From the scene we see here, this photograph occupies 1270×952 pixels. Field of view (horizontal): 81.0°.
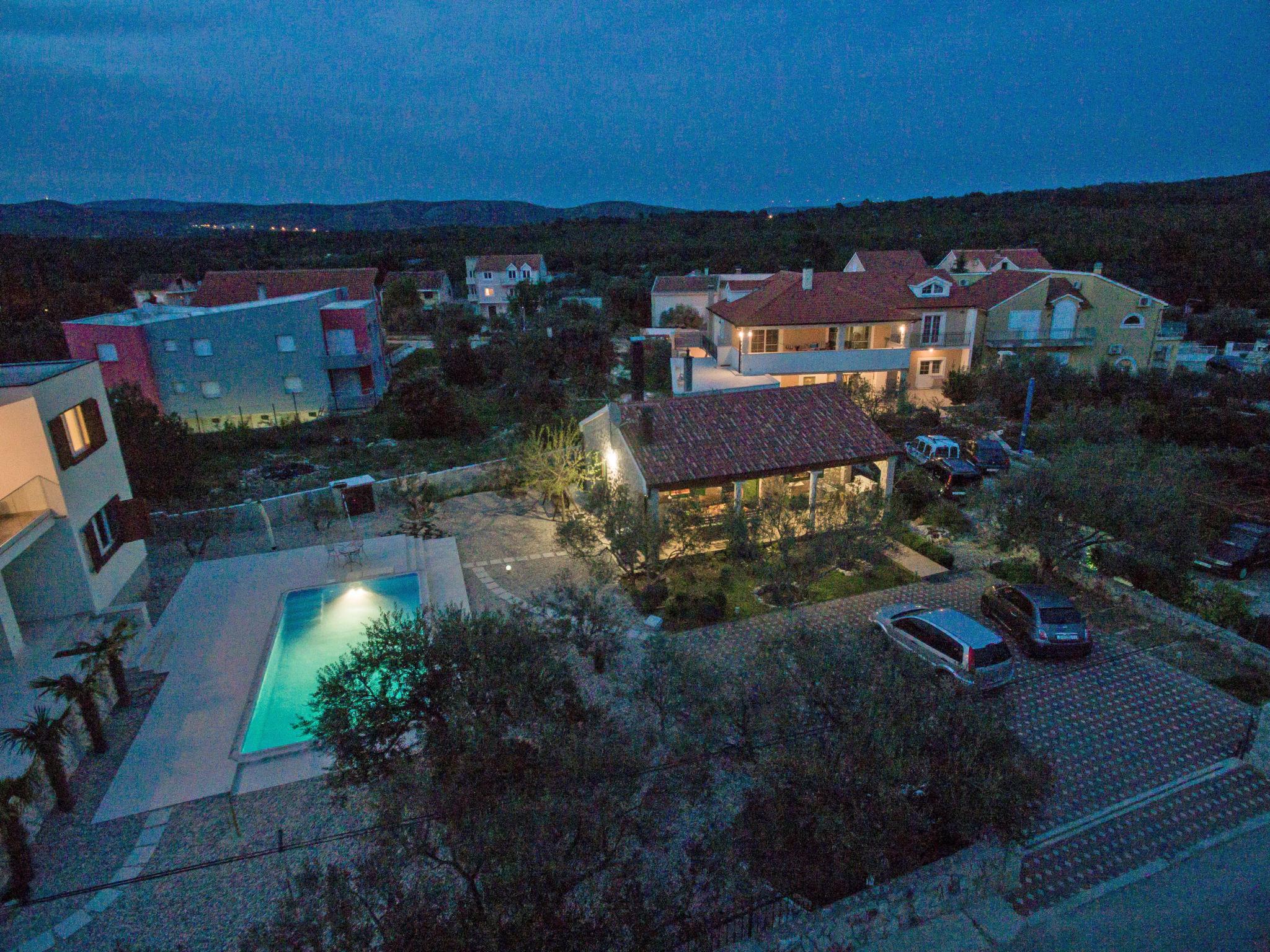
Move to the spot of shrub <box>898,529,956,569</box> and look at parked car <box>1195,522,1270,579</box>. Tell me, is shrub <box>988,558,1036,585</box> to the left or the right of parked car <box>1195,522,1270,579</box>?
right

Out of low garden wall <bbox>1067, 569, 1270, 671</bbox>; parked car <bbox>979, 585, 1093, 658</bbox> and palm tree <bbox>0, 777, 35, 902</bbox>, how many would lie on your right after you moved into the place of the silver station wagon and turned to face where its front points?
2

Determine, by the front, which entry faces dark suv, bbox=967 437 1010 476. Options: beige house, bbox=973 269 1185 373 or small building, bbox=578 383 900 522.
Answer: the beige house

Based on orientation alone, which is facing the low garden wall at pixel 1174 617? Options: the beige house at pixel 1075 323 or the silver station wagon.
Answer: the beige house

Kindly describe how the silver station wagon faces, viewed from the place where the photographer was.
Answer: facing away from the viewer and to the left of the viewer

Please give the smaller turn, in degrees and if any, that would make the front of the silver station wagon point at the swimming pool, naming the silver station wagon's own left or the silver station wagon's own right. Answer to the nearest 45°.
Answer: approximately 45° to the silver station wagon's own left

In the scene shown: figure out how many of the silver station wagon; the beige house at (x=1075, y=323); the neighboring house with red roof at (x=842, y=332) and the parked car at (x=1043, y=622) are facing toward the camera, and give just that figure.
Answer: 2

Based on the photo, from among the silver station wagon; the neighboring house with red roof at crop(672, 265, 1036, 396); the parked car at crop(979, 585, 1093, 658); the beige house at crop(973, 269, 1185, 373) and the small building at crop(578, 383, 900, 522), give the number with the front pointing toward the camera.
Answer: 3

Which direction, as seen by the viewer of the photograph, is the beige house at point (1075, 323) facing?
facing the viewer

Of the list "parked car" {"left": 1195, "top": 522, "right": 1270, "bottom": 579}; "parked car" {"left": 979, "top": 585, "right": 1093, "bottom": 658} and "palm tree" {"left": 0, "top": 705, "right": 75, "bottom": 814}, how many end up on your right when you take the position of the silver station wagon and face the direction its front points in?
2

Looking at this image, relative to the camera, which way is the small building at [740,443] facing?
toward the camera

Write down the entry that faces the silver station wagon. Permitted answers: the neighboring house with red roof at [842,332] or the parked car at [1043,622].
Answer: the neighboring house with red roof

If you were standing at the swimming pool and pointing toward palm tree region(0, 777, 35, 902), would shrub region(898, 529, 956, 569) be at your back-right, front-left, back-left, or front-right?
back-left

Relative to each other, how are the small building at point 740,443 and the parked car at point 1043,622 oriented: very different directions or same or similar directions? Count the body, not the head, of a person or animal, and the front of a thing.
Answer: very different directions

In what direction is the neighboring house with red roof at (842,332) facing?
toward the camera

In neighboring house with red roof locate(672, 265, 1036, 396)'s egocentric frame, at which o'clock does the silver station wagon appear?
The silver station wagon is roughly at 12 o'clock from the neighboring house with red roof.

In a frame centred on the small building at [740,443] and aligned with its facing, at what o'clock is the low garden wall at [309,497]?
The low garden wall is roughly at 3 o'clock from the small building.
